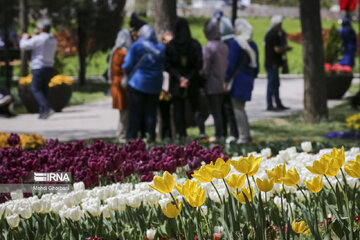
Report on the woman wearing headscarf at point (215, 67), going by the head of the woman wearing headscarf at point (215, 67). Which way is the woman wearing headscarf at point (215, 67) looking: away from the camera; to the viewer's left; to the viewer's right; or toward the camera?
away from the camera

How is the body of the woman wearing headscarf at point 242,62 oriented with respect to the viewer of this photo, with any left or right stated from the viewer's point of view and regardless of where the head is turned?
facing away from the viewer and to the left of the viewer

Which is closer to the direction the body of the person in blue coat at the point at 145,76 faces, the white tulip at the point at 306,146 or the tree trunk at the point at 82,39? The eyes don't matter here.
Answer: the tree trunk

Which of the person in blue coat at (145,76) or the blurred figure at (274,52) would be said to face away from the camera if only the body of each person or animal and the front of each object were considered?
the person in blue coat

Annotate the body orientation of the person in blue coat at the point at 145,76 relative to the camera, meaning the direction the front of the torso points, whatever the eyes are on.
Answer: away from the camera

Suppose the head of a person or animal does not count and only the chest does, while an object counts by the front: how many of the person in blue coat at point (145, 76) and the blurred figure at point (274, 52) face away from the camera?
1

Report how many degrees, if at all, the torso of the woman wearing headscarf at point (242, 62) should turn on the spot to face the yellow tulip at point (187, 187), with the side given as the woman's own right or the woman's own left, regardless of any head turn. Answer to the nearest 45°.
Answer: approximately 135° to the woman's own left

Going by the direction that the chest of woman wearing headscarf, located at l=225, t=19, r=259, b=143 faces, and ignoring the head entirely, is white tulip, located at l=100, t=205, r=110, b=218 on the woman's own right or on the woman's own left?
on the woman's own left
